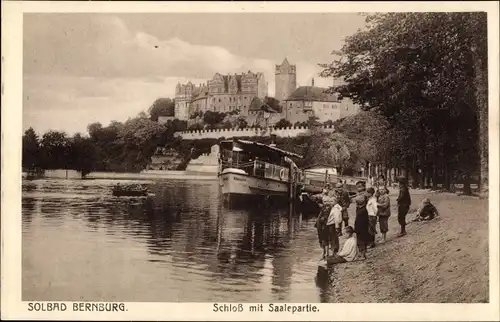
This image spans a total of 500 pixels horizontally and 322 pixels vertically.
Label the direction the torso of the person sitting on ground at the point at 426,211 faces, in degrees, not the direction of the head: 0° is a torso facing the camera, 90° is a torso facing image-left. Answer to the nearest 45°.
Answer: approximately 45°

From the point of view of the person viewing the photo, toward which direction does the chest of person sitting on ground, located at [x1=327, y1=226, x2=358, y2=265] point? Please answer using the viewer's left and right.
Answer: facing to the left of the viewer

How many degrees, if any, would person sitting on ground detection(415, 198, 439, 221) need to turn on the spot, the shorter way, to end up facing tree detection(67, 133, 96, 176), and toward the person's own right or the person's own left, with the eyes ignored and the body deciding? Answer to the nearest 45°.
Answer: approximately 45° to the person's own right
